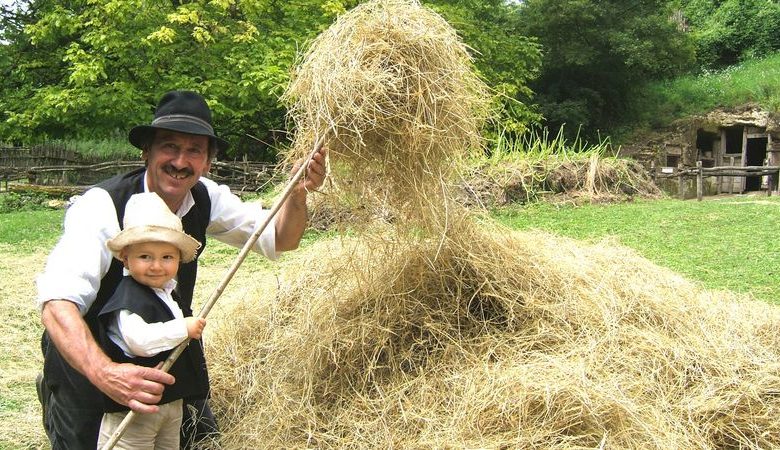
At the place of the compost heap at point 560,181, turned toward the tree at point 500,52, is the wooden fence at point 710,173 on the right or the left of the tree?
right

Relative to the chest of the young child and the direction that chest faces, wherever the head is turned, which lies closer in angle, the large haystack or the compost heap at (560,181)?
the large haystack

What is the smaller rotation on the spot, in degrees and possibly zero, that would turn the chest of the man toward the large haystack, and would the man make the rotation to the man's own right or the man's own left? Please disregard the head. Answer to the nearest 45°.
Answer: approximately 45° to the man's own left

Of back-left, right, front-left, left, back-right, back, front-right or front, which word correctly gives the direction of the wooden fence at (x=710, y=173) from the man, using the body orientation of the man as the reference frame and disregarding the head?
left

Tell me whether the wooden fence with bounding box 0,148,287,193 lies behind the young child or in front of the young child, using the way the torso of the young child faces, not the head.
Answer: behind

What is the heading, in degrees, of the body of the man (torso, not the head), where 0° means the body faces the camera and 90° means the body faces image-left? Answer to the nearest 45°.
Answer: approximately 315°

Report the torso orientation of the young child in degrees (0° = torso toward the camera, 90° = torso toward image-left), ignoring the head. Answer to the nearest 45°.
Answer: approximately 315°

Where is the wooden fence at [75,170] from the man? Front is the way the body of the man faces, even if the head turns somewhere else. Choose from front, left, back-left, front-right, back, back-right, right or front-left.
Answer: back-left

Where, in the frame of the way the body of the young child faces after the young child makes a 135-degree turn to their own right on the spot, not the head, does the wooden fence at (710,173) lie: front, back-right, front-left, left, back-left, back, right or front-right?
back-right
